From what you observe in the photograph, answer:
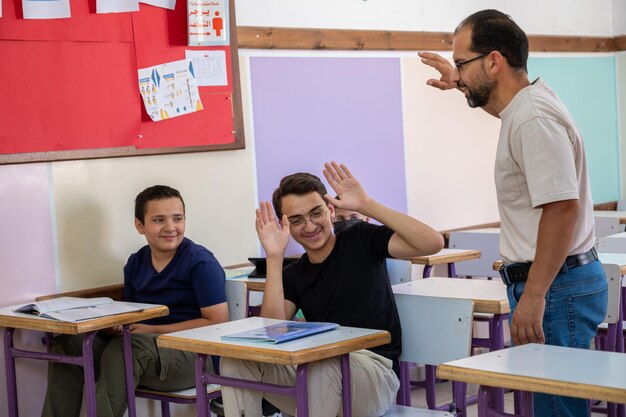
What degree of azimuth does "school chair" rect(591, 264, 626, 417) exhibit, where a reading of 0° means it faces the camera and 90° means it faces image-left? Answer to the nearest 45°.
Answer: approximately 45°

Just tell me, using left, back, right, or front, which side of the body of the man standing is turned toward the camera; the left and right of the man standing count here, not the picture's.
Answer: left

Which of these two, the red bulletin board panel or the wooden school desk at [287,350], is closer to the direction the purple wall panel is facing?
the wooden school desk

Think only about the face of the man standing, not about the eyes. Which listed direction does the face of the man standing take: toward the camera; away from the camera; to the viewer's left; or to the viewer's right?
to the viewer's left

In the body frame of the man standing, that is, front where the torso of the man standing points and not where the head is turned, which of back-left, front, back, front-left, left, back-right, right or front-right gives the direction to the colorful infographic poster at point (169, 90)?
front-right

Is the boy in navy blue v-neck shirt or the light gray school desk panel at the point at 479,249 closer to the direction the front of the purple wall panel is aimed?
the boy in navy blue v-neck shirt

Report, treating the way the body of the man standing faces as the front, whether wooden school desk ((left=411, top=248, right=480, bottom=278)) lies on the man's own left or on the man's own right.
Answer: on the man's own right
